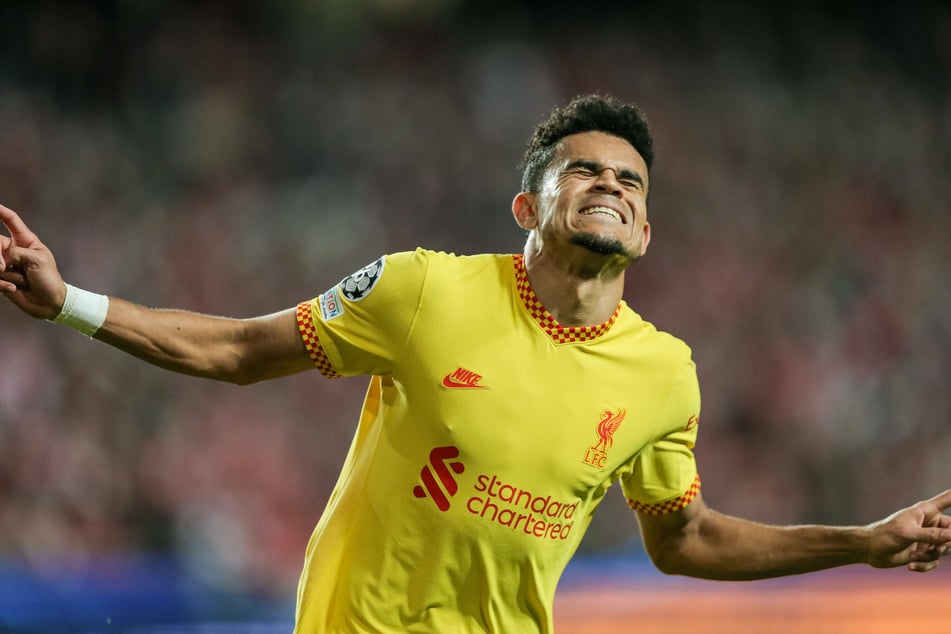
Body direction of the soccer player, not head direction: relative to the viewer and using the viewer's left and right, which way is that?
facing the viewer and to the right of the viewer
